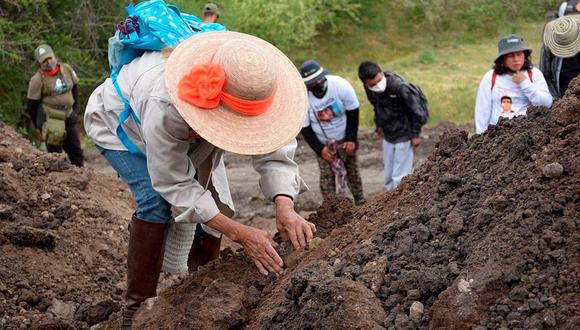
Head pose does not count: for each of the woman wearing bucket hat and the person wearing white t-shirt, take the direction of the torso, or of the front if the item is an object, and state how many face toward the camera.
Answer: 2

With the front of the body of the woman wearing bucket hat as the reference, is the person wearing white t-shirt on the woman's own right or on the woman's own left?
on the woman's own right

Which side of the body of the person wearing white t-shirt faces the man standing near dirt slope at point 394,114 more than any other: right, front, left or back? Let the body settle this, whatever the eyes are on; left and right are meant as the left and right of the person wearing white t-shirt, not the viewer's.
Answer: left

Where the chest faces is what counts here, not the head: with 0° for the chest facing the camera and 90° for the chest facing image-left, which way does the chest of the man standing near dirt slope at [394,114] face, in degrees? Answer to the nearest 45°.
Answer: approximately 45°

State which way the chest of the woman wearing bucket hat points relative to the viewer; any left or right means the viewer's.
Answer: facing the viewer

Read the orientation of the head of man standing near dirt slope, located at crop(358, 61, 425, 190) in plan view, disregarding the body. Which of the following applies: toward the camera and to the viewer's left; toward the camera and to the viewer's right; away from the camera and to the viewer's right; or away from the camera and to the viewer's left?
toward the camera and to the viewer's left

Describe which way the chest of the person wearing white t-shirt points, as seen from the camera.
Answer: toward the camera
